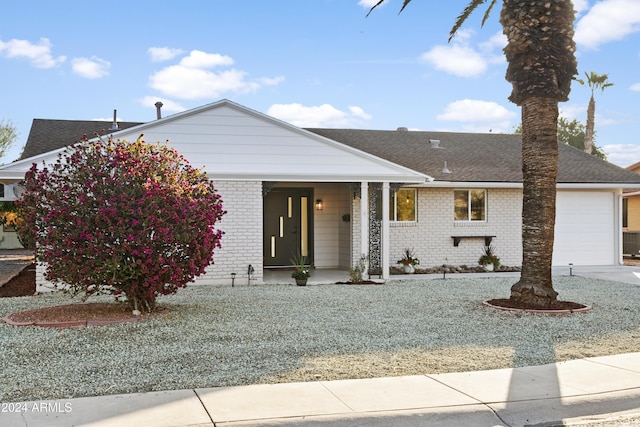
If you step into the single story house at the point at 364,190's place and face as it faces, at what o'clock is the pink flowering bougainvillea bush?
The pink flowering bougainvillea bush is roughly at 1 o'clock from the single story house.

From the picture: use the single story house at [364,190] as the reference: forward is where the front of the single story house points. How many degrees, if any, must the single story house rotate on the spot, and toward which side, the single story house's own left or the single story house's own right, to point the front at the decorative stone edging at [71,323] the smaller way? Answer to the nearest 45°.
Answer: approximately 45° to the single story house's own right

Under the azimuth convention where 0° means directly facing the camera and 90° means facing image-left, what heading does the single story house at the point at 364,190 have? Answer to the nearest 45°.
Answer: approximately 0°

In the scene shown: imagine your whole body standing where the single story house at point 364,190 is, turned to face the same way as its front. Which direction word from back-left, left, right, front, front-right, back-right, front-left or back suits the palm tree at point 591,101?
back-left

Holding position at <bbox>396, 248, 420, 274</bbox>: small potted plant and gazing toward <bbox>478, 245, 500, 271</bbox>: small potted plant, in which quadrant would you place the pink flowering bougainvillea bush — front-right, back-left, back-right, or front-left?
back-right
